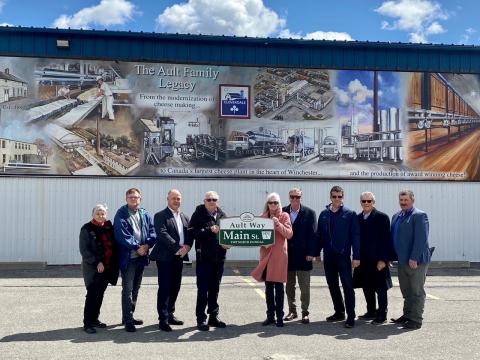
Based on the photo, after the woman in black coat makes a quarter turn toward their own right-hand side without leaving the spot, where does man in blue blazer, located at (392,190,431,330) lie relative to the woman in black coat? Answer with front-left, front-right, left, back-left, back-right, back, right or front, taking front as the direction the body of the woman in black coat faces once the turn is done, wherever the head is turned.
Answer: back-left

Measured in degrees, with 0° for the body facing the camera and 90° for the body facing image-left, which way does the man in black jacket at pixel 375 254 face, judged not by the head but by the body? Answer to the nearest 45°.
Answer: approximately 45°

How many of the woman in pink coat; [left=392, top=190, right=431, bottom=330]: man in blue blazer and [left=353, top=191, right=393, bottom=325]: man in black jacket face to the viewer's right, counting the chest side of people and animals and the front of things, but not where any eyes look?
0

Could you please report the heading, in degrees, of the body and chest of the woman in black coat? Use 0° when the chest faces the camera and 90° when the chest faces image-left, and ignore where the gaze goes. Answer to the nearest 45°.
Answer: approximately 315°

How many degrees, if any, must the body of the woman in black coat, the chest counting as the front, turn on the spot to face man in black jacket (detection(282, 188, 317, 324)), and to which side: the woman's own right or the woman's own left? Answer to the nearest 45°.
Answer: approximately 45° to the woman's own left

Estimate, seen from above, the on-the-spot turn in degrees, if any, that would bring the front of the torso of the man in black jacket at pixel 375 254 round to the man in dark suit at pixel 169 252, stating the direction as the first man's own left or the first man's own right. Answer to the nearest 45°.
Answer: approximately 45° to the first man's own right

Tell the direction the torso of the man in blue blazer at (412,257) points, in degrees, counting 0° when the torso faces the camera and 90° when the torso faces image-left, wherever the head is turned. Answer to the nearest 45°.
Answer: approximately 45°

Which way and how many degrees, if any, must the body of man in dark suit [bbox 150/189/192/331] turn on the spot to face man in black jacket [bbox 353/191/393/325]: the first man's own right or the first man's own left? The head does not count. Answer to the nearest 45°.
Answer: approximately 45° to the first man's own left

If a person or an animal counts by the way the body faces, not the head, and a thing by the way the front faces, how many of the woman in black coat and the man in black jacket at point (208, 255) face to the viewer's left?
0

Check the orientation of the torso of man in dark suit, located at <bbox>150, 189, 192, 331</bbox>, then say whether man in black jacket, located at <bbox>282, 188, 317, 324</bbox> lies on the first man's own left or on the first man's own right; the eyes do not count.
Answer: on the first man's own left

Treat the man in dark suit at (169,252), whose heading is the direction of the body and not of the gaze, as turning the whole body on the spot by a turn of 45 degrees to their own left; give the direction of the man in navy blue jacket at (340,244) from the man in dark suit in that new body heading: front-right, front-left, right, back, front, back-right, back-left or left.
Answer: front

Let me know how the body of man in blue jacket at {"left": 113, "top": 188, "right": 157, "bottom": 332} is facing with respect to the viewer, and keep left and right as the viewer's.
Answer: facing the viewer and to the right of the viewer

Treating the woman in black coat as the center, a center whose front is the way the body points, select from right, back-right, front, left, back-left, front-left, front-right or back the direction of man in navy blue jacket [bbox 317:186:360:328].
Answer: front-left
